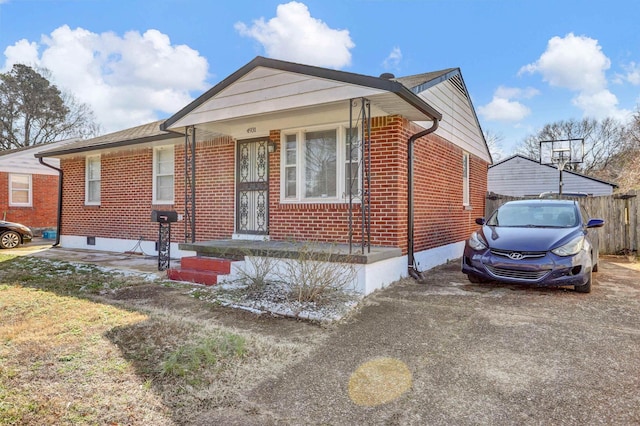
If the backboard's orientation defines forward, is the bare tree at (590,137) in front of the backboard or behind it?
behind

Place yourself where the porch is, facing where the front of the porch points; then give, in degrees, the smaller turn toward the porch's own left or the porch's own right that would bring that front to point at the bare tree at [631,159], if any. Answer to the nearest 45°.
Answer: approximately 180°

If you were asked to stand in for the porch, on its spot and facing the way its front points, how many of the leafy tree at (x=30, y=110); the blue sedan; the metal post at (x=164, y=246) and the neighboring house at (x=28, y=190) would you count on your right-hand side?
3

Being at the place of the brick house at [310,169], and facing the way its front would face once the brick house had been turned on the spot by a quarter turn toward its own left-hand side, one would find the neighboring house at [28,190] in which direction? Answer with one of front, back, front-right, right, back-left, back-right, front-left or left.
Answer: back

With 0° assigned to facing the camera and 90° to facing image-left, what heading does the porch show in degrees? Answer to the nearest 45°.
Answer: approximately 45°

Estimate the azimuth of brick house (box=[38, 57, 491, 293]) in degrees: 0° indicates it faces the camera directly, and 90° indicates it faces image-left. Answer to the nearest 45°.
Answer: approximately 45°

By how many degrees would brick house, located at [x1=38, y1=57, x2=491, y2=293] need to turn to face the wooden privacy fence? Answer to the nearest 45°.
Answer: approximately 135° to its left

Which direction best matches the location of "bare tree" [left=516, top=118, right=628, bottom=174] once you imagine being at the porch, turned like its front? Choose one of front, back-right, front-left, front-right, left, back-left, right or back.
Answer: back

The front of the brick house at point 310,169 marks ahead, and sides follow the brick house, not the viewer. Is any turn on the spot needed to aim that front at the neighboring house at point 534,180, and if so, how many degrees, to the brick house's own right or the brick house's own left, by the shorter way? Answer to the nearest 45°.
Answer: approximately 180°

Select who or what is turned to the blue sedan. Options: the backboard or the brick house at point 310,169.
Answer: the backboard

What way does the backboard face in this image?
toward the camera

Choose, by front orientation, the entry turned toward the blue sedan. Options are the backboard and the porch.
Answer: the backboard

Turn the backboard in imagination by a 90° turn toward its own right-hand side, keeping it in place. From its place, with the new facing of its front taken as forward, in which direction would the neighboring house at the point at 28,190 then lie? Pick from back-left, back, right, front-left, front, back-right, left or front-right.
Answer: front-left

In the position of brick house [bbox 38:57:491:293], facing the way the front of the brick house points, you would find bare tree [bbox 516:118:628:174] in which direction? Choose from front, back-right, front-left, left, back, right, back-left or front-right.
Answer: back
